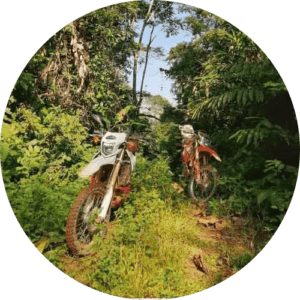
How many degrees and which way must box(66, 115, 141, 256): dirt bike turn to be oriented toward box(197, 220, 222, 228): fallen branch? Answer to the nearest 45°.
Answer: approximately 135° to its left
